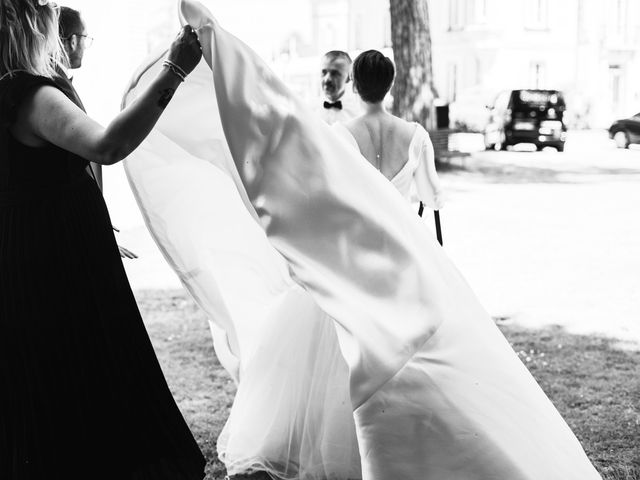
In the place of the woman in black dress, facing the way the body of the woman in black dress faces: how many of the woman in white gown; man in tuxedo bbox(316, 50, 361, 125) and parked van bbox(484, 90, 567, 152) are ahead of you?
3

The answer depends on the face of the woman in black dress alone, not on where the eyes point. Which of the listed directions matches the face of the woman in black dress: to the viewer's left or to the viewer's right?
to the viewer's right

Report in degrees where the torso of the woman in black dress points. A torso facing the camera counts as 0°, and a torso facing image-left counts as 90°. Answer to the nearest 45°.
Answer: approximately 225°

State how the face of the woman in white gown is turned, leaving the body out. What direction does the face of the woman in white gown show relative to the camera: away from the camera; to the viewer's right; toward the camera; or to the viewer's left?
away from the camera

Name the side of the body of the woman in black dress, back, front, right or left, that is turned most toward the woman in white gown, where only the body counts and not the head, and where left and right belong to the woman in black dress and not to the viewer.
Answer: front

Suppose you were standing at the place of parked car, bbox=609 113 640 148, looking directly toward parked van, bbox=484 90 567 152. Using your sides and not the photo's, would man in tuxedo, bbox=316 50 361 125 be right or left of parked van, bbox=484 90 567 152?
left

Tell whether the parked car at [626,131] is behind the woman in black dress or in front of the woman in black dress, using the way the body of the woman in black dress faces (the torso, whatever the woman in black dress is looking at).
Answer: in front

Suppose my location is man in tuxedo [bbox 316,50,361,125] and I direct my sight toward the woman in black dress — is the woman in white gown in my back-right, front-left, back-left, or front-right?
front-left

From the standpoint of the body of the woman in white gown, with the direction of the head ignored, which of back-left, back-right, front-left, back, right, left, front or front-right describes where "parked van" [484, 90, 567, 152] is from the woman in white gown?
front

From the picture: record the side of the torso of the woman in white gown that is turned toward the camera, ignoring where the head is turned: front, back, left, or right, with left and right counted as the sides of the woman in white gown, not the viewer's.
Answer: back
